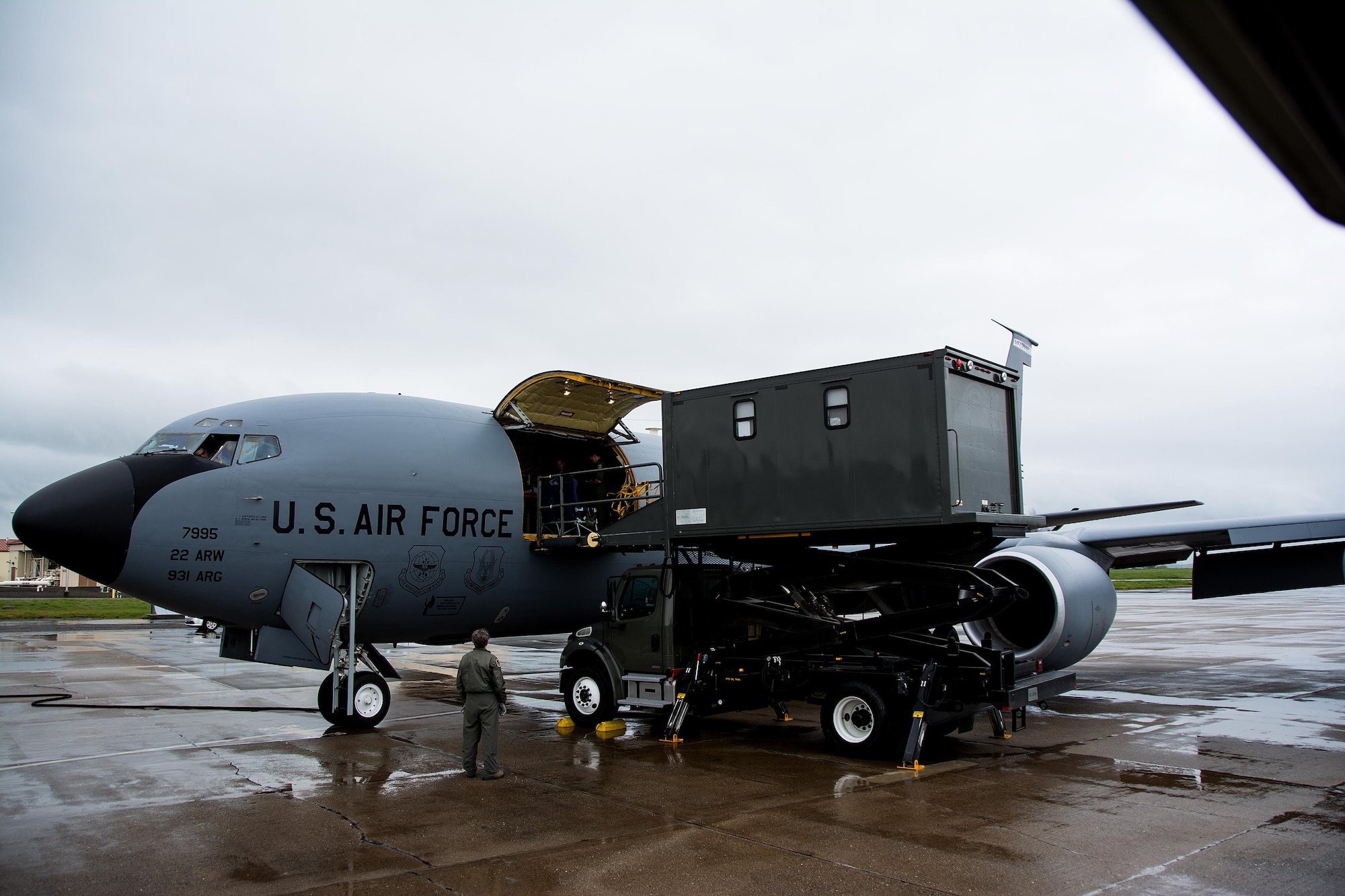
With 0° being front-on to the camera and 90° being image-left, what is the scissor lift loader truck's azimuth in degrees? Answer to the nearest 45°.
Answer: approximately 135°

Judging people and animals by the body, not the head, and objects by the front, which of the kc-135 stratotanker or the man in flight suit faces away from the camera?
the man in flight suit

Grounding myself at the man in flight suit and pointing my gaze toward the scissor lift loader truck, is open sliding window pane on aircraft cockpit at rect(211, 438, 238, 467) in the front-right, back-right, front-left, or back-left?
back-left

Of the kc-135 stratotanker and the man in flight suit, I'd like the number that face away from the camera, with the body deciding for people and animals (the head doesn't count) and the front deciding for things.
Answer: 1

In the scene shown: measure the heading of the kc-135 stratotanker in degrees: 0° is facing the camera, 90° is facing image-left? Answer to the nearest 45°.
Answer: approximately 45°

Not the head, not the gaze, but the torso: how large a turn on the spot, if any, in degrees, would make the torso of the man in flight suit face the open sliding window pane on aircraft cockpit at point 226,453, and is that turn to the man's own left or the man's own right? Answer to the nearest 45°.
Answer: approximately 45° to the man's own left

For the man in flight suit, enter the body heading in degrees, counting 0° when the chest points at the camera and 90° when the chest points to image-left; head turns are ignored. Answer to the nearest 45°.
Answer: approximately 180°

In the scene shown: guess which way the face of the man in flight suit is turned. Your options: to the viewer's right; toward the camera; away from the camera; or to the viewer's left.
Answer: away from the camera
